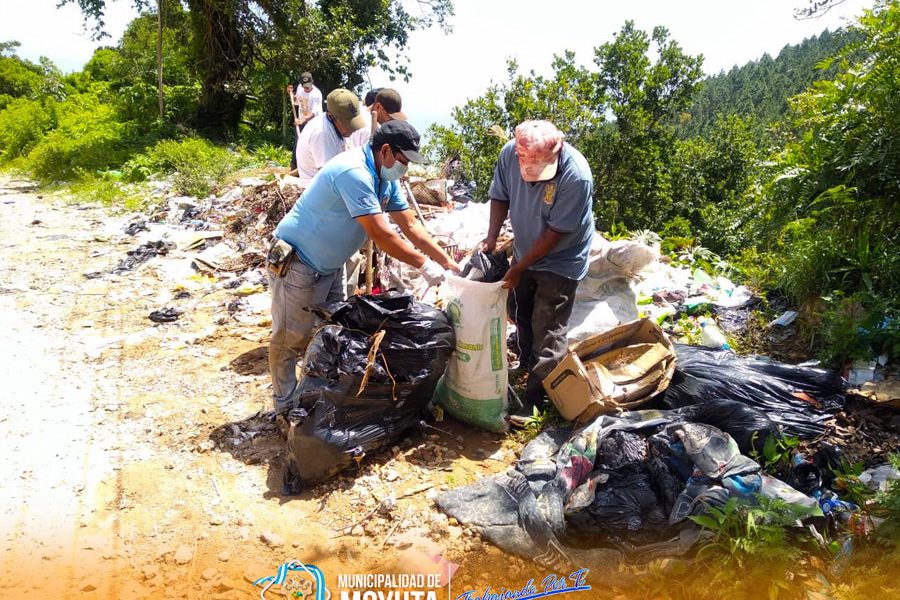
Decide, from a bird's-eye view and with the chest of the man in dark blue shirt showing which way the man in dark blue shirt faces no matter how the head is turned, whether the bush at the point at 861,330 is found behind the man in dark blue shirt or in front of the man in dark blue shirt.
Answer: behind

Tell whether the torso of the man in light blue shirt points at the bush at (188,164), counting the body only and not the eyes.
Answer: no

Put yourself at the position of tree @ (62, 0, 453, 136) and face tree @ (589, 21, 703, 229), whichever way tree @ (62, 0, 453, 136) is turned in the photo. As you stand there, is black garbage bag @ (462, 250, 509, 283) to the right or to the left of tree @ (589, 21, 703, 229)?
right

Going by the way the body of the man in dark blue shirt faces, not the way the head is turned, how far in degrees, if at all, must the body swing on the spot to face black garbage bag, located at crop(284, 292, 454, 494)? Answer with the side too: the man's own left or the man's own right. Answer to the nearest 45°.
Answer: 0° — they already face it

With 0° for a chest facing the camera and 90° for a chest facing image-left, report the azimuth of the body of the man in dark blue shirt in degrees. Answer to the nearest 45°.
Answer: approximately 45°

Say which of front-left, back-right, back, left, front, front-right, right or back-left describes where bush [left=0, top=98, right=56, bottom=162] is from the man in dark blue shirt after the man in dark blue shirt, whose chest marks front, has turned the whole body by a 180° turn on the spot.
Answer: left

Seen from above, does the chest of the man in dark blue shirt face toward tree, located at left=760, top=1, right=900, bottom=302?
no

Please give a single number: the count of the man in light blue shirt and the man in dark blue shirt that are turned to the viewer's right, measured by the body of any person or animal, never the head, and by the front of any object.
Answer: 1

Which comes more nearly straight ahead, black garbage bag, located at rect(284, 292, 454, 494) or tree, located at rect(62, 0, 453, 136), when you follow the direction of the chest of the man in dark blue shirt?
the black garbage bag

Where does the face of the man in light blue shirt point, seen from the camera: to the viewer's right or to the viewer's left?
to the viewer's right

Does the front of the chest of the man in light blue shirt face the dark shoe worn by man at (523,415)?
yes

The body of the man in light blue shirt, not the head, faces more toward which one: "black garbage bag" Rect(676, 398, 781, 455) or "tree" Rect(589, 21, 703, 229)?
the black garbage bag

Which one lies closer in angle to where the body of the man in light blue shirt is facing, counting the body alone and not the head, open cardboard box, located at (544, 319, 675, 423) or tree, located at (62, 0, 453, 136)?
the open cardboard box

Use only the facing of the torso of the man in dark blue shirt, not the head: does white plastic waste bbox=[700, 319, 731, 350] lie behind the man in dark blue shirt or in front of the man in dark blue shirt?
behind

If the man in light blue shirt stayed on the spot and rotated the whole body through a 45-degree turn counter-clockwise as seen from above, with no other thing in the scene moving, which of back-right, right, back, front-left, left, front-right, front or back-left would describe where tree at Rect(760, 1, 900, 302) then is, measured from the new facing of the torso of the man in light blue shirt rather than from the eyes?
front-right

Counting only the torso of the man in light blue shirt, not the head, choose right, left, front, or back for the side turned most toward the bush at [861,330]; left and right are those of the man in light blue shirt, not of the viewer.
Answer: front

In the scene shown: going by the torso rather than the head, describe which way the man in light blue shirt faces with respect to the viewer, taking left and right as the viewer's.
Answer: facing to the right of the viewer

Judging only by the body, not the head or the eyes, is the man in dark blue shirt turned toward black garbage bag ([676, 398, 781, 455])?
no
